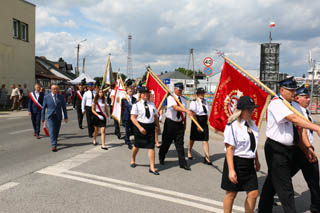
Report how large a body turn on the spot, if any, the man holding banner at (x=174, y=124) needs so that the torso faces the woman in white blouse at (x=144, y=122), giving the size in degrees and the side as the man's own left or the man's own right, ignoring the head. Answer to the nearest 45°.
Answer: approximately 90° to the man's own right

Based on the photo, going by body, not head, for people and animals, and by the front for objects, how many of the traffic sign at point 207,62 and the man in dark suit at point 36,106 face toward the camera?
2

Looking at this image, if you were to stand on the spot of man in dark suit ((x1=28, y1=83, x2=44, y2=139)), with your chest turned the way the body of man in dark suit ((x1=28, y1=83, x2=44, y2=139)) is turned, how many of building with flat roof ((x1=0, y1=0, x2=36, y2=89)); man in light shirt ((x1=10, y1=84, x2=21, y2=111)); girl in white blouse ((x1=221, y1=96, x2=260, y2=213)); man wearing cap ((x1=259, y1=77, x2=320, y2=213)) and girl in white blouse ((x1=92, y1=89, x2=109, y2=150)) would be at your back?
2

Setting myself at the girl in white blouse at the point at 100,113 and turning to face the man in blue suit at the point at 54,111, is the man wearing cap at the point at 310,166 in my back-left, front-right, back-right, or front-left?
back-left
